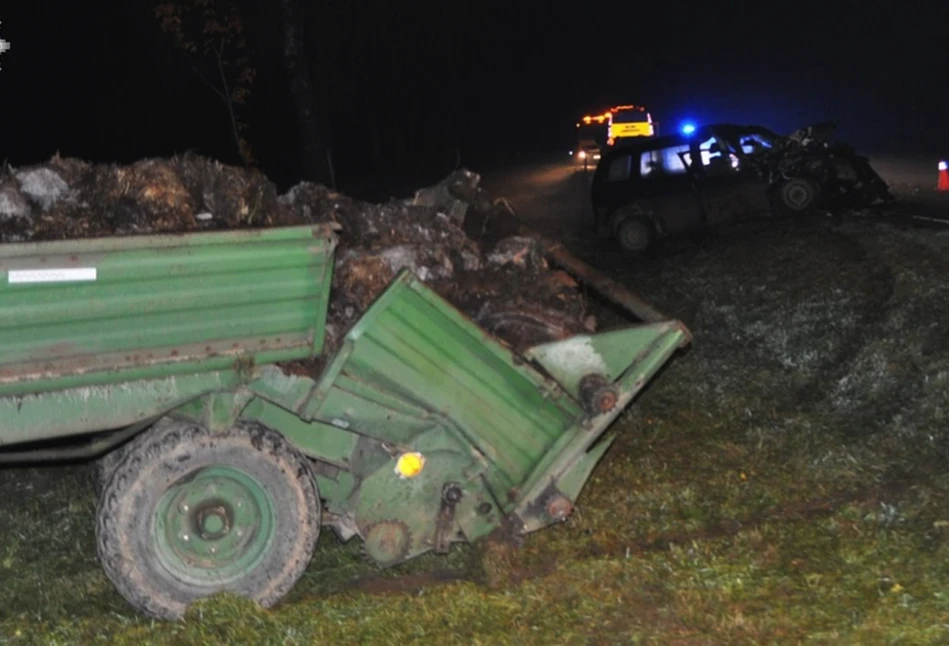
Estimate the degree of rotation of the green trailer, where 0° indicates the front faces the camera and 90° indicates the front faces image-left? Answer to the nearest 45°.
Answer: approximately 90°

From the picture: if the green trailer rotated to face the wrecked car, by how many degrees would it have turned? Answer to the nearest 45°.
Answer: approximately 135° to its right
